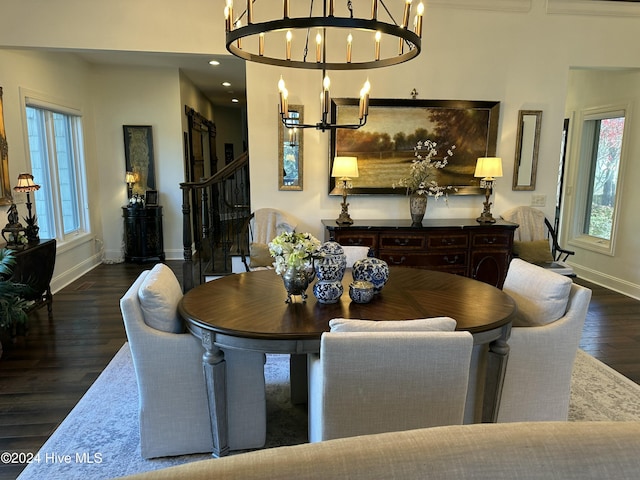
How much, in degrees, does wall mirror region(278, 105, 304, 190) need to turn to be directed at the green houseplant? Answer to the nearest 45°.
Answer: approximately 45° to its right

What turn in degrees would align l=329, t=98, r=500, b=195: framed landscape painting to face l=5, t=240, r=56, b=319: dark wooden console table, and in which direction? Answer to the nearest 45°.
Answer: approximately 45° to its right

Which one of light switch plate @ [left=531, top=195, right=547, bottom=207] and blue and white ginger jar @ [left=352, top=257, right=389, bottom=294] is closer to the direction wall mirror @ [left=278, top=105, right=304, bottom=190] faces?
the blue and white ginger jar

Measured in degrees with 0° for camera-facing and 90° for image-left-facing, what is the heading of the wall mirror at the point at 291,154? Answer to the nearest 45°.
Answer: approximately 0°

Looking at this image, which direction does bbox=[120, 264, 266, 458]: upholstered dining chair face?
to the viewer's right

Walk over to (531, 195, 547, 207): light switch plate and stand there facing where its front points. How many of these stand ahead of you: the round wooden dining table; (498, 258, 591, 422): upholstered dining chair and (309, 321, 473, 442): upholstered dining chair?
3

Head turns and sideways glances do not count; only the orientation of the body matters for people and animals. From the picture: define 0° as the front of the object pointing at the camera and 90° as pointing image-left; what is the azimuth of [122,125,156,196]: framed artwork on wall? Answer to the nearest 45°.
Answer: approximately 0°

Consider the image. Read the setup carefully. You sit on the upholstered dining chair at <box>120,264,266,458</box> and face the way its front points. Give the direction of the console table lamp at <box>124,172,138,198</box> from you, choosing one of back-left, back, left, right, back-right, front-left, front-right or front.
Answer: left

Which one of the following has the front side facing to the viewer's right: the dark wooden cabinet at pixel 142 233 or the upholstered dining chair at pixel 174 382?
the upholstered dining chair

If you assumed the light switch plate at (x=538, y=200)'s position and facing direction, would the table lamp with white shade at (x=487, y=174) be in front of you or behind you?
in front
